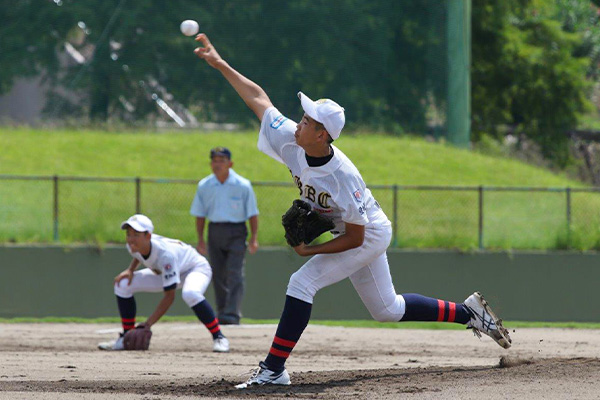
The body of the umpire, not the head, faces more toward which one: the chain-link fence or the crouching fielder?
the crouching fielder

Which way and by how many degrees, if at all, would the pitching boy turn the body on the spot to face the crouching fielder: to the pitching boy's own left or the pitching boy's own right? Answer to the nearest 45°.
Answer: approximately 90° to the pitching boy's own right

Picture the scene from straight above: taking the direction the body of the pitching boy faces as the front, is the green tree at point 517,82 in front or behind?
behind

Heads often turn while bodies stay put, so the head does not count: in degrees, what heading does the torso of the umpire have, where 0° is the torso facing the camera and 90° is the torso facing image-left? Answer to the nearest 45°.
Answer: approximately 0°

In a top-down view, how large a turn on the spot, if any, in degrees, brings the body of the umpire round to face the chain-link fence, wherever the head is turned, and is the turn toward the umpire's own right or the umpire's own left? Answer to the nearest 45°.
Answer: approximately 180°

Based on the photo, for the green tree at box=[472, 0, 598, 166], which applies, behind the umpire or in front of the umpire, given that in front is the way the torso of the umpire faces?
behind

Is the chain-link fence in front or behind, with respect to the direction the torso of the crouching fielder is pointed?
behind

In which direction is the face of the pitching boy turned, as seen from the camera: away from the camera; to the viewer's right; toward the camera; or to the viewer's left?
to the viewer's left

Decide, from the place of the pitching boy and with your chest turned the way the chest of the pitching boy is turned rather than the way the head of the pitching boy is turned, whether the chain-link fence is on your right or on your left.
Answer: on your right
